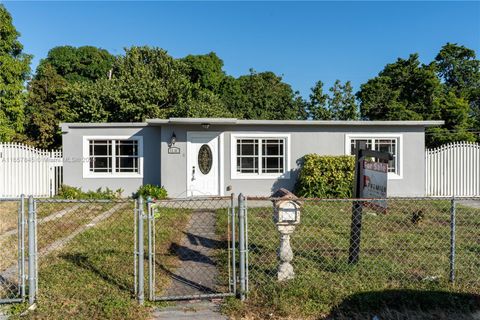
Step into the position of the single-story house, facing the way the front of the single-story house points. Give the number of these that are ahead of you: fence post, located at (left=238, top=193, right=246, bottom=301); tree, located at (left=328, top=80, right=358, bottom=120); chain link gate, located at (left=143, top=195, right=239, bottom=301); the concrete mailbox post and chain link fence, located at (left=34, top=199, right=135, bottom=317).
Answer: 4

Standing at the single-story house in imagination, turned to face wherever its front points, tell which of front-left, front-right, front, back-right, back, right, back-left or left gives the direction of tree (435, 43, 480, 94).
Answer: back-left

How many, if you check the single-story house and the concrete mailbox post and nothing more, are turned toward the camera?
2

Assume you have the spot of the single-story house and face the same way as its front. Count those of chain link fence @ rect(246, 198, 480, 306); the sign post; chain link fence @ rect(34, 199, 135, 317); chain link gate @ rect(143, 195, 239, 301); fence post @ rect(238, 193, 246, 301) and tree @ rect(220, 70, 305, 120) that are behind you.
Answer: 1

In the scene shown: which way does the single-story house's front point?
toward the camera

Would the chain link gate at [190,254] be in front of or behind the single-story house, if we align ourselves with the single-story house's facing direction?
in front

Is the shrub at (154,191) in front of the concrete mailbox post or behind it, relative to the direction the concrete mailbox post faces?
behind

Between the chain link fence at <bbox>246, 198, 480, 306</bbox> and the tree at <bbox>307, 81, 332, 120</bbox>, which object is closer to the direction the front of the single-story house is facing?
the chain link fence

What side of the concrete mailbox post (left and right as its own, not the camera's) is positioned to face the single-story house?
back

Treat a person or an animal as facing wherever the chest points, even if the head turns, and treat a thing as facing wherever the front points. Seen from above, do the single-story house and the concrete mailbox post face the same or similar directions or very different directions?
same or similar directions

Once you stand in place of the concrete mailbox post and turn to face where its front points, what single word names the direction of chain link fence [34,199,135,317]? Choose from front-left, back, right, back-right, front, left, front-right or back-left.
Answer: right

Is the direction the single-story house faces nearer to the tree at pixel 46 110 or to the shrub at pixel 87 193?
the shrub

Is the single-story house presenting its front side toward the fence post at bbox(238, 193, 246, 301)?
yes

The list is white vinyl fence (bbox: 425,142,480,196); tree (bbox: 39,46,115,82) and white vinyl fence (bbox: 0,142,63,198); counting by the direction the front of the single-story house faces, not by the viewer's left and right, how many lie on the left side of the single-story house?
1

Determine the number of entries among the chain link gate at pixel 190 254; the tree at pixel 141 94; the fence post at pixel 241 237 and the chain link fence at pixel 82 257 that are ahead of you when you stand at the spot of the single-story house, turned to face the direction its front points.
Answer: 3
